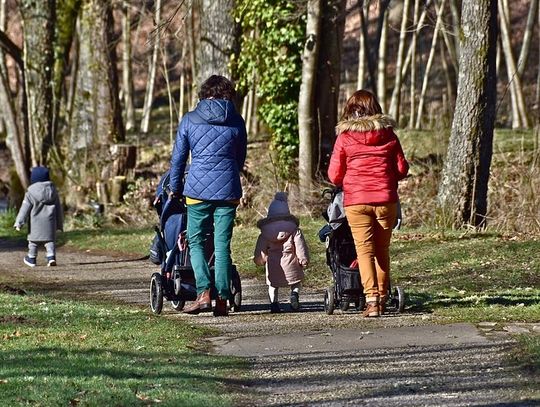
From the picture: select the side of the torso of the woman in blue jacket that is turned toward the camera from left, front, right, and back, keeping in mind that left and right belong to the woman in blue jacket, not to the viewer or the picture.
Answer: back

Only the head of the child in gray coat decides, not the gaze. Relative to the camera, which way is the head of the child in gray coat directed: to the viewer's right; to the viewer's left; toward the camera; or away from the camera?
away from the camera

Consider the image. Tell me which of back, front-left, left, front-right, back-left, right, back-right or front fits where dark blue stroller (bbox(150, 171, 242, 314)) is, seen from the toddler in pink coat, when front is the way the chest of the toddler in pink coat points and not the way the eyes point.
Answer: left

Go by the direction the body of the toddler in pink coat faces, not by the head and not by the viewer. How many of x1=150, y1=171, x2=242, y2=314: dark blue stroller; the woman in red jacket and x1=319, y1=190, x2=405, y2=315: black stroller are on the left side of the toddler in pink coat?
1

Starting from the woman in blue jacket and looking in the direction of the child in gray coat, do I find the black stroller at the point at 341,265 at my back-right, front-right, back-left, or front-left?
back-right

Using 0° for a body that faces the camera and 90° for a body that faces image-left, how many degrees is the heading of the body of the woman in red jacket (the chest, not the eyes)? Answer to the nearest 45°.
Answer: approximately 180°

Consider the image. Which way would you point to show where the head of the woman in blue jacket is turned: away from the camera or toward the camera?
away from the camera

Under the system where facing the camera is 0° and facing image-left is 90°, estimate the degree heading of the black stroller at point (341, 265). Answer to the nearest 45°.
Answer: approximately 180°

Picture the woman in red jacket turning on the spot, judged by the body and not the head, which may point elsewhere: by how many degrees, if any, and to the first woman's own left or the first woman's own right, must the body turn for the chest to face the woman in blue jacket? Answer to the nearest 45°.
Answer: approximately 90° to the first woman's own left

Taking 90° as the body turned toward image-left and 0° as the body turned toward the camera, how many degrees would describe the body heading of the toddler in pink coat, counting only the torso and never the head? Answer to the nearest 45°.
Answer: approximately 180°
